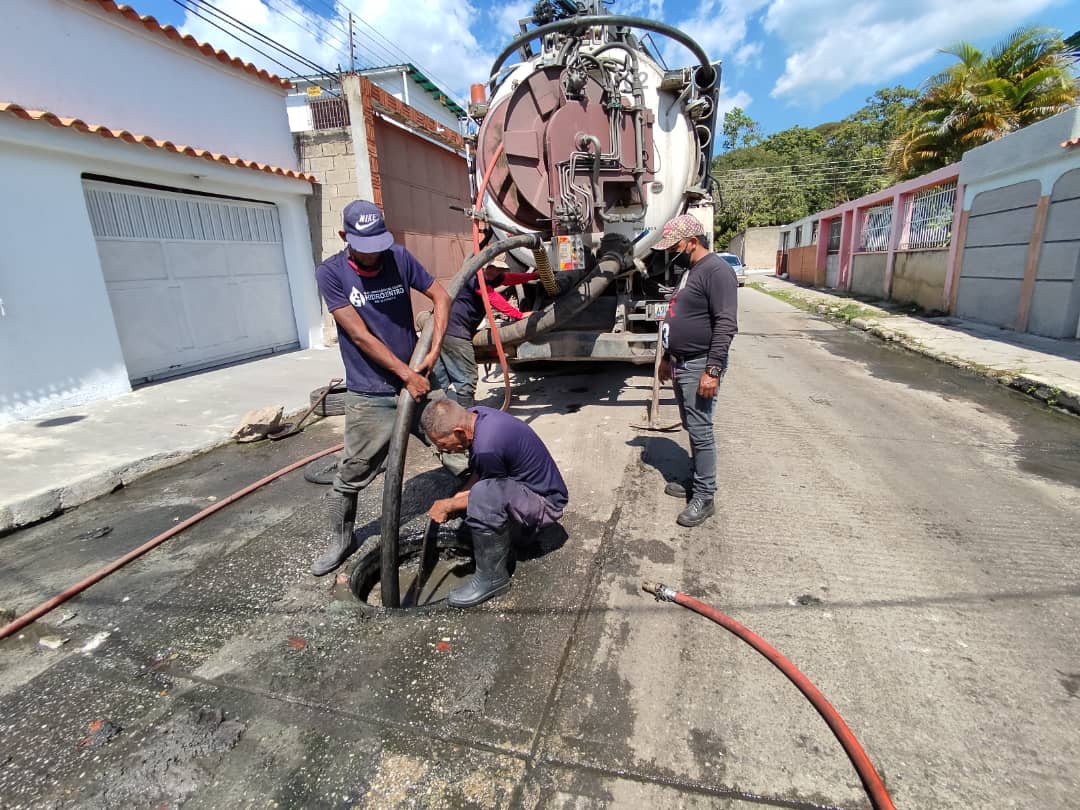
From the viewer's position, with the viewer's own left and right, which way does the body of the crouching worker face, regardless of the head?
facing to the left of the viewer

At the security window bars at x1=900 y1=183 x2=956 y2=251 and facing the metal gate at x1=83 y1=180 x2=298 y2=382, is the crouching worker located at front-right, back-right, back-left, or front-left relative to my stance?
front-left

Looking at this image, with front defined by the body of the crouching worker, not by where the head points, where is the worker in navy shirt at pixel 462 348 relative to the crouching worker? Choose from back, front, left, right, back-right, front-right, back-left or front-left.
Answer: right

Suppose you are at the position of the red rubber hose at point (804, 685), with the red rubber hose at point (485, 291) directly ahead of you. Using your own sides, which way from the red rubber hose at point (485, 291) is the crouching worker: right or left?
left

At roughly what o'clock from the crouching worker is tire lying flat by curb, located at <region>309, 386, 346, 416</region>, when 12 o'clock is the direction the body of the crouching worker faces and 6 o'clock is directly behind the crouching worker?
The tire lying flat by curb is roughly at 2 o'clock from the crouching worker.

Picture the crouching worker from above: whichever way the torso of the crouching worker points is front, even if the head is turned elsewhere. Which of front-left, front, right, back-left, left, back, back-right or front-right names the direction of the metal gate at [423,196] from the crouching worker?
right

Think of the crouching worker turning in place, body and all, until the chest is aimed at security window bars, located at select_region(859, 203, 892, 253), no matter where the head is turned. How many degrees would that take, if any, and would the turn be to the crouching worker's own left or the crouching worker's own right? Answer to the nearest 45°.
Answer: approximately 135° to the crouching worker's own right

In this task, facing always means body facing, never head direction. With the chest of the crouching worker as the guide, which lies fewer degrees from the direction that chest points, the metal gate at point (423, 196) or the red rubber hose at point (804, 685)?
the metal gate

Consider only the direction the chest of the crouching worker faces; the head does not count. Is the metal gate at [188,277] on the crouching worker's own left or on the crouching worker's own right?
on the crouching worker's own right

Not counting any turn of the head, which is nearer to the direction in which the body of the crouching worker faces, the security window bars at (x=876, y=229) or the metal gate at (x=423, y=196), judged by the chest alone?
the metal gate

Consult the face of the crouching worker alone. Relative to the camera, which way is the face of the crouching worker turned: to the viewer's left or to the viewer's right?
to the viewer's left

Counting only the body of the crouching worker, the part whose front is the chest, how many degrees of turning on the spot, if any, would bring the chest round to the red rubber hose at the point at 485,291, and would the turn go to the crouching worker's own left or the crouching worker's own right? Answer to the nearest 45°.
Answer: approximately 90° to the crouching worker's own right
